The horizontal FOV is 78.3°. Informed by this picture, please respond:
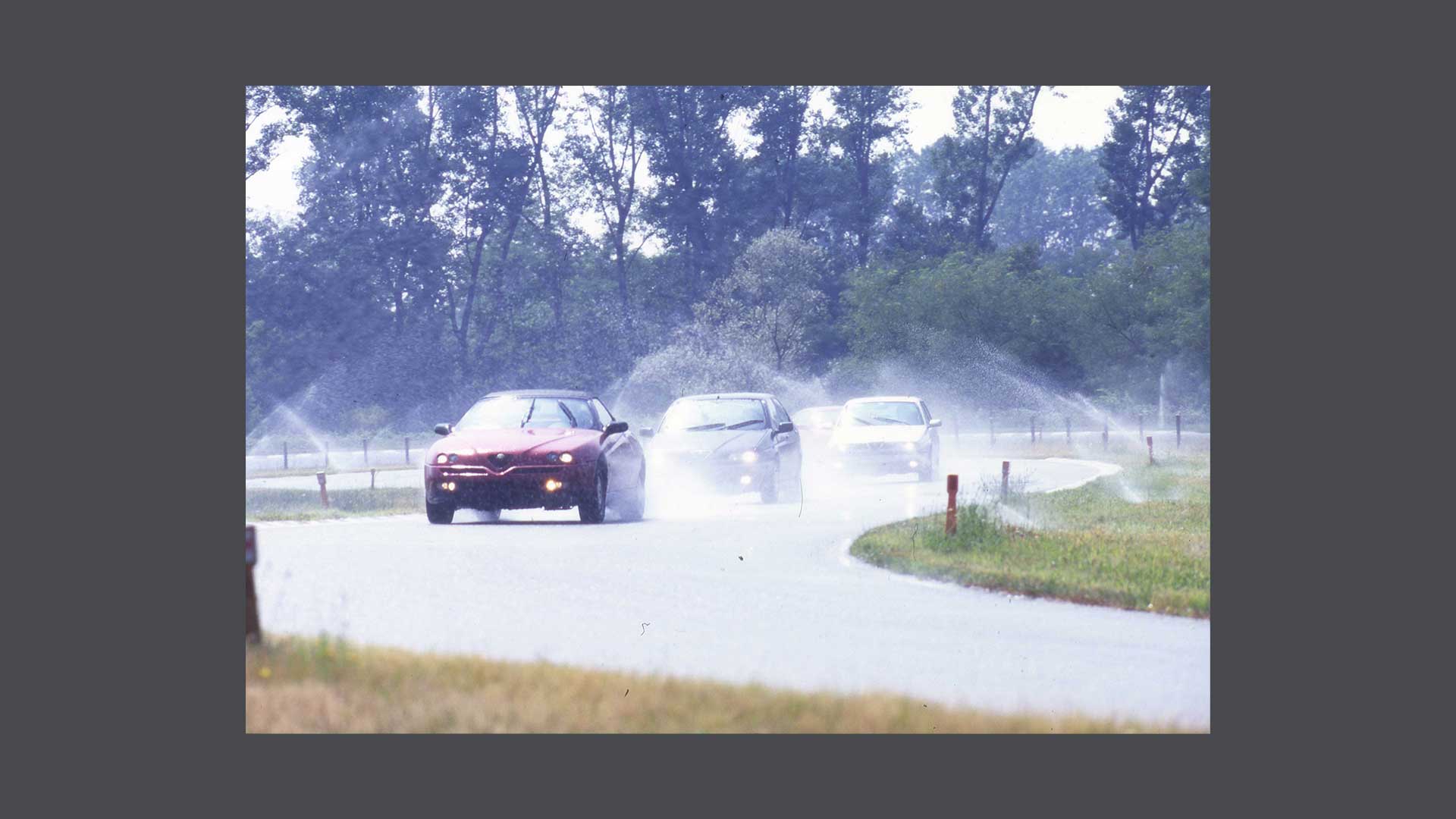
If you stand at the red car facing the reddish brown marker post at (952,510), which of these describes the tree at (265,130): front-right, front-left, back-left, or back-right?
back-left

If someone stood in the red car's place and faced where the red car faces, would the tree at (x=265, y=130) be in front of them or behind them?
behind

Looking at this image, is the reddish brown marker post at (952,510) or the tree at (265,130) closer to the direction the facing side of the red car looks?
the reddish brown marker post

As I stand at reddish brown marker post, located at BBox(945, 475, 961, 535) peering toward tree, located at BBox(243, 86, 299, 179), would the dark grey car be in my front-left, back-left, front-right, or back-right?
front-right

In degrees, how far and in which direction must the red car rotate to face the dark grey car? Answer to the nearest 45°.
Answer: approximately 135° to its left

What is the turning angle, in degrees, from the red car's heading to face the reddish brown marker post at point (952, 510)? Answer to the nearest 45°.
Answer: approximately 45° to its left

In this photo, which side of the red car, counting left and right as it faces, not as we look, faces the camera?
front
